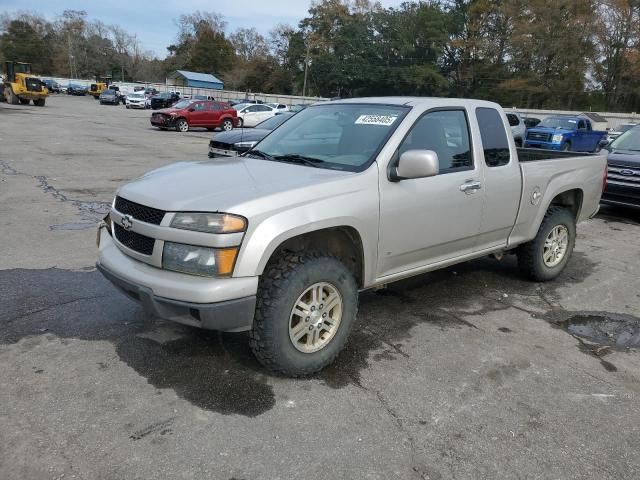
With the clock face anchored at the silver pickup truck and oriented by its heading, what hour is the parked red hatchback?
The parked red hatchback is roughly at 4 o'clock from the silver pickup truck.

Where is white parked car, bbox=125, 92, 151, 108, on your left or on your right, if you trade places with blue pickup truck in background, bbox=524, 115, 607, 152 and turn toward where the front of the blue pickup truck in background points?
on your right

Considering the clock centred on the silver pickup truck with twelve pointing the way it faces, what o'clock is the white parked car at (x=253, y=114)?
The white parked car is roughly at 4 o'clock from the silver pickup truck.

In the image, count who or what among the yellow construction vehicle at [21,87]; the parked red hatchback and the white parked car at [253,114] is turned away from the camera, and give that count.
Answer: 0

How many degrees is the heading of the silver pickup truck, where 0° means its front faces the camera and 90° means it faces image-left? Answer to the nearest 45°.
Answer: approximately 45°

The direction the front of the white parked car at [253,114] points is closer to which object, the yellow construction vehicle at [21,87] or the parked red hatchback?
the parked red hatchback

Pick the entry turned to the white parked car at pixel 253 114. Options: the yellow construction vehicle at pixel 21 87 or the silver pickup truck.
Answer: the yellow construction vehicle

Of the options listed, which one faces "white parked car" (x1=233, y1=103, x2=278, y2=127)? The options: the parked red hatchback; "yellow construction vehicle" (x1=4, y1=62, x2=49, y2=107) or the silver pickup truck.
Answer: the yellow construction vehicle

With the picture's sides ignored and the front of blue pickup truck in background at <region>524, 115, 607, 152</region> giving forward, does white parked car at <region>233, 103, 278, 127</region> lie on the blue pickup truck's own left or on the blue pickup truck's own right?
on the blue pickup truck's own right

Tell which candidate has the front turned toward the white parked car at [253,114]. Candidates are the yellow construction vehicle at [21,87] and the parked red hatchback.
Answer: the yellow construction vehicle

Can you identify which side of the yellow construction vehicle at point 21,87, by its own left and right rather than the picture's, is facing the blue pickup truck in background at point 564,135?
back

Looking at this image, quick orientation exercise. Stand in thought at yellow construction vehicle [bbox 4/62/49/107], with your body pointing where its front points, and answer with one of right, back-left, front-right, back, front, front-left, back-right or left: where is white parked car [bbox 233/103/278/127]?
back
